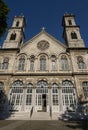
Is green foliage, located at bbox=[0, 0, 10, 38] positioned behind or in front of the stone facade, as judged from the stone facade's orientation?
in front

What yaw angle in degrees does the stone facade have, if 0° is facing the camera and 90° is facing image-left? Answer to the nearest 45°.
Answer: approximately 0°
